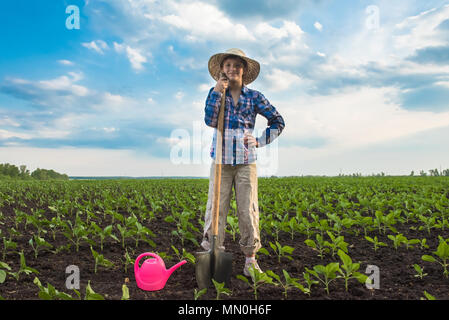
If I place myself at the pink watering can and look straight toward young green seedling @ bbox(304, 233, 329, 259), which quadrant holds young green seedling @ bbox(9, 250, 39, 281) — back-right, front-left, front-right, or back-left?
back-left

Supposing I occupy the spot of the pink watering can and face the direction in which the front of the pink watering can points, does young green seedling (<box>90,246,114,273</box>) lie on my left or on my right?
on my left

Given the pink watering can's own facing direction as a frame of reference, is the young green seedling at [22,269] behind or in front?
behind

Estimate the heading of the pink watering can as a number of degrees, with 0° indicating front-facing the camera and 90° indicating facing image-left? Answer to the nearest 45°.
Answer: approximately 270°

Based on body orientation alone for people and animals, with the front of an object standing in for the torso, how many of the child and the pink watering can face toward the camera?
1

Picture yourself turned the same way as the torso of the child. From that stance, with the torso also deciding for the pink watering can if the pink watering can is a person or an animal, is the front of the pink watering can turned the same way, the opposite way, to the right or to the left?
to the left
